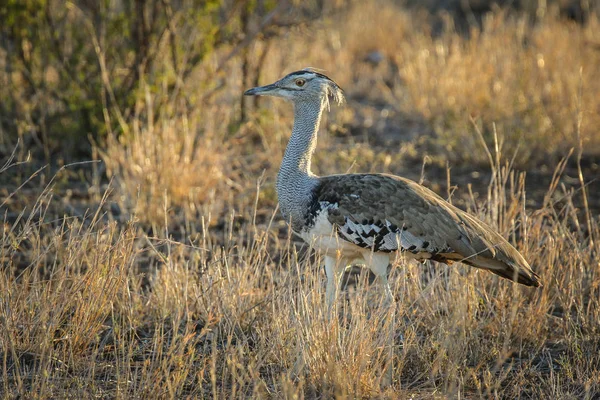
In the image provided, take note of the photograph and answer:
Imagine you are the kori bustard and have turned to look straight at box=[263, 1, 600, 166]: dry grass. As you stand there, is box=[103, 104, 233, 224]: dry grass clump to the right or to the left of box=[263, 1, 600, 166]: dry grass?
left

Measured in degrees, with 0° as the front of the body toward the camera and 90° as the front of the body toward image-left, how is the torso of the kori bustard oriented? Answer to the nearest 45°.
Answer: approximately 90°

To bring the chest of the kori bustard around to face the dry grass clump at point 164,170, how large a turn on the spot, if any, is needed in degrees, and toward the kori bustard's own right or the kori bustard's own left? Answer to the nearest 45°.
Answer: approximately 45° to the kori bustard's own right

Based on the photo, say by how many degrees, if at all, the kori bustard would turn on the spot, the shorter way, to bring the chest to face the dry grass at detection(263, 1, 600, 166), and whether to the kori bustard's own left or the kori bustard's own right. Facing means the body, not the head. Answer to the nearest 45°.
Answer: approximately 90° to the kori bustard's own right
